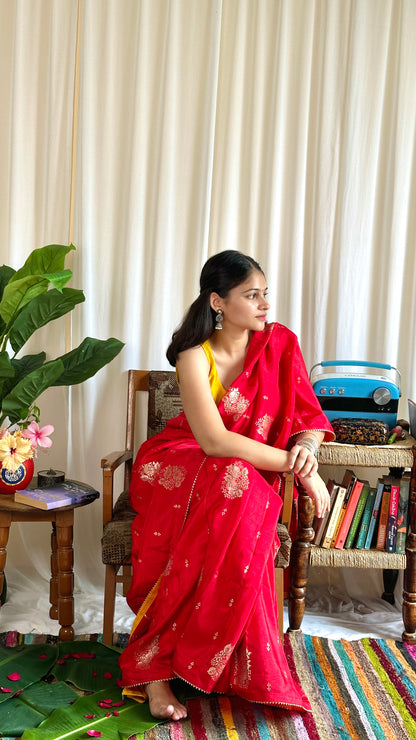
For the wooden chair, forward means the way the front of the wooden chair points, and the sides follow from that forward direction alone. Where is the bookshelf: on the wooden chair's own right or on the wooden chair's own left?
on the wooden chair's own left

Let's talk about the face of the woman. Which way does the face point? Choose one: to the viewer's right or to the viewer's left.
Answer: to the viewer's right

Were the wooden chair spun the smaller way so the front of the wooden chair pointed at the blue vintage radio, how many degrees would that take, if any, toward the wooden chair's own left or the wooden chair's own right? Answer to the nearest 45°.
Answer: approximately 135° to the wooden chair's own left

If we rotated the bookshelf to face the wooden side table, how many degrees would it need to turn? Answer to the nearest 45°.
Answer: approximately 45° to its right

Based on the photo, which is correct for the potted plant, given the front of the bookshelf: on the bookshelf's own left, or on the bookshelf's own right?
on the bookshelf's own right

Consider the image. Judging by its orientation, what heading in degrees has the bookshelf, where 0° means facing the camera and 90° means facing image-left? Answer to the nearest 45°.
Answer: approximately 0°

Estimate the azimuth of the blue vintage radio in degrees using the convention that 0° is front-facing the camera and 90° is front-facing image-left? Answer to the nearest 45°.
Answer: approximately 0°
